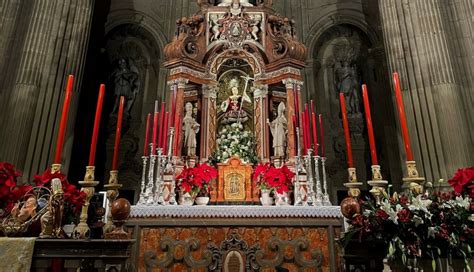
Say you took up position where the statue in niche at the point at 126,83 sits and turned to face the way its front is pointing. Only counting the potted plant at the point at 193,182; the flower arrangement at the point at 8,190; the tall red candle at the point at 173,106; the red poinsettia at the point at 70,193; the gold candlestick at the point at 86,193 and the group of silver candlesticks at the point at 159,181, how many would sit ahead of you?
6

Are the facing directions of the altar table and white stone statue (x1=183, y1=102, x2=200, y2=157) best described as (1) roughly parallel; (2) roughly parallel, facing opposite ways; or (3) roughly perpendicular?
roughly parallel

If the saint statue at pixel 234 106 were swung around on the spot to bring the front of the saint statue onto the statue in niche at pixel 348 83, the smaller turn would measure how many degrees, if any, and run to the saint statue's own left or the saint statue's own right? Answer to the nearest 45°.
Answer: approximately 135° to the saint statue's own left

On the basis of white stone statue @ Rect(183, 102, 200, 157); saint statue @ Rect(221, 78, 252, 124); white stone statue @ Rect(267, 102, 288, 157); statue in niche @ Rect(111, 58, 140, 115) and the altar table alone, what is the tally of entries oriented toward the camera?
5

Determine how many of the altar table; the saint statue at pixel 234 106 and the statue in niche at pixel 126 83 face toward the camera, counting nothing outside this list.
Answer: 3

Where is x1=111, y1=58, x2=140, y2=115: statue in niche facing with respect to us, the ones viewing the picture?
facing the viewer

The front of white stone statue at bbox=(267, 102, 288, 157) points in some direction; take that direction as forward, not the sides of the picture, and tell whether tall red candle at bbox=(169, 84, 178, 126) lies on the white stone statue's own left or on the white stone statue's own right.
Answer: on the white stone statue's own right

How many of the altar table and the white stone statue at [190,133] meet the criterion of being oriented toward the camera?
2

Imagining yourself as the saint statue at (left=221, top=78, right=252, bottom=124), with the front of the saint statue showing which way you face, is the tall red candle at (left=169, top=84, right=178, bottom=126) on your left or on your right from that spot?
on your right

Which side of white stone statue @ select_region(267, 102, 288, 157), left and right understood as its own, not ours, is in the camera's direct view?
front

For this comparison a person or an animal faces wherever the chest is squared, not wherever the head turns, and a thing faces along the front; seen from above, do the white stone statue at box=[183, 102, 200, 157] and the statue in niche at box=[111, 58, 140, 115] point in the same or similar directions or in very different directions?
same or similar directions

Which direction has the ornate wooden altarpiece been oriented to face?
toward the camera

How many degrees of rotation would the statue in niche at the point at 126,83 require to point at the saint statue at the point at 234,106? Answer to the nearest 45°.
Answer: approximately 45° to its left

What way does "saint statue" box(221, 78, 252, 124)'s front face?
toward the camera
